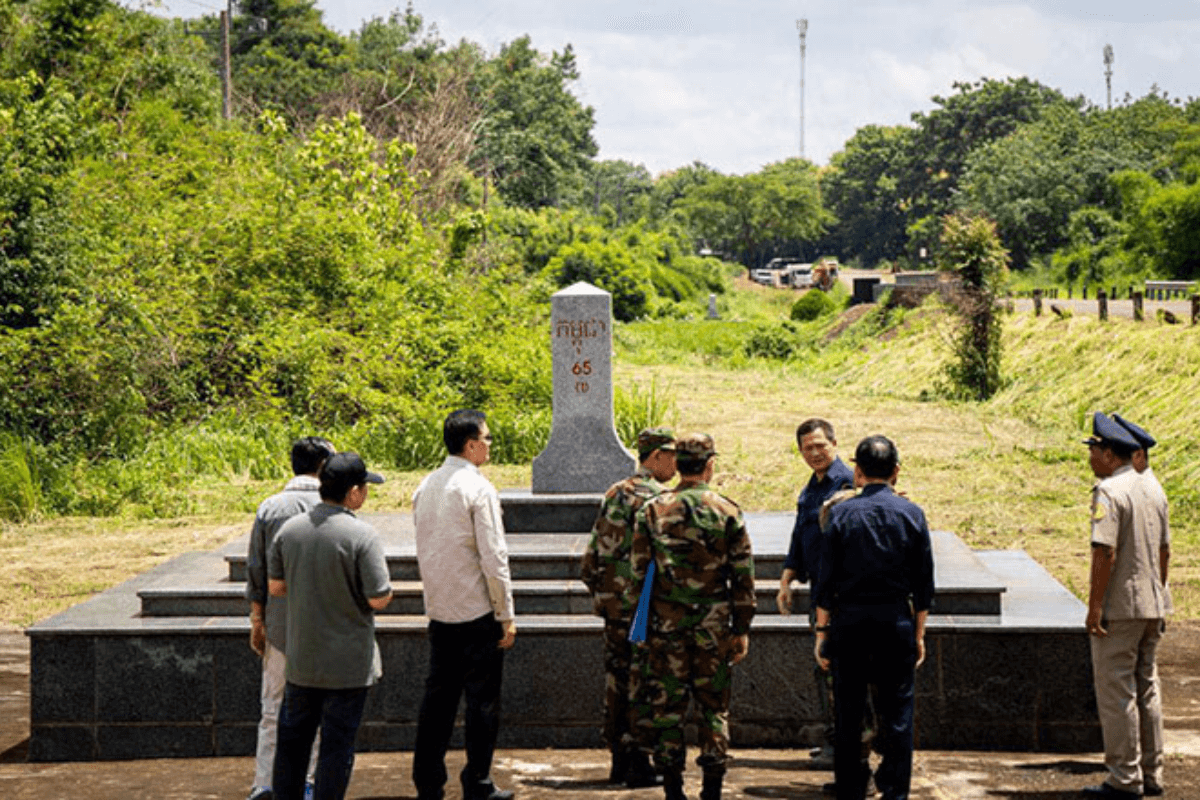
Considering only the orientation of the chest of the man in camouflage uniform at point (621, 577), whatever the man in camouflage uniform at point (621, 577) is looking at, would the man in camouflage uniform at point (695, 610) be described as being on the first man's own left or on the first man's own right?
on the first man's own right

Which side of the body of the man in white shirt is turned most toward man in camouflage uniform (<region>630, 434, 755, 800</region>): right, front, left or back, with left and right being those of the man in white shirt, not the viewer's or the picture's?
right

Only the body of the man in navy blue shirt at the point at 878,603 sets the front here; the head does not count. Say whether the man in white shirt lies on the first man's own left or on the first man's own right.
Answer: on the first man's own left

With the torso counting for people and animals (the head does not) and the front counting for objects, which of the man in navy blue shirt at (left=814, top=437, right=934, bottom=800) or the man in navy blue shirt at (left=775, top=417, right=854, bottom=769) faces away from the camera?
the man in navy blue shirt at (left=814, top=437, right=934, bottom=800)

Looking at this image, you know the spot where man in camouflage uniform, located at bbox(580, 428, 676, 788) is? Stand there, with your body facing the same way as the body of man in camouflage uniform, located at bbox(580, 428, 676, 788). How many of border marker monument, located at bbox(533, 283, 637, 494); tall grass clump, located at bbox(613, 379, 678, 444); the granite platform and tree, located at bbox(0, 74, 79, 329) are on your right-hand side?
0

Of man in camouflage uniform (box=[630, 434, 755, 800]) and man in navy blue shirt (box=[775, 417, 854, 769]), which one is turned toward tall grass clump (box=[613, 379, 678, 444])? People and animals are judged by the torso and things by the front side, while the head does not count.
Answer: the man in camouflage uniform

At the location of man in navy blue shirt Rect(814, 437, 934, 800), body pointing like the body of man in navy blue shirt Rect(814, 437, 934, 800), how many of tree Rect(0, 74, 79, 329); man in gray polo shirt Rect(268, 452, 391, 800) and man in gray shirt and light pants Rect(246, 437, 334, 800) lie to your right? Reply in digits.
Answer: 0

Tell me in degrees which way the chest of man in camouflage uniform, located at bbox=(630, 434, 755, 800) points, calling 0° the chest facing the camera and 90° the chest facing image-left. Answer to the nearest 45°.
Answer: approximately 180°

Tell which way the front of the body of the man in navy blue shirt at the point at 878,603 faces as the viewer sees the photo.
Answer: away from the camera

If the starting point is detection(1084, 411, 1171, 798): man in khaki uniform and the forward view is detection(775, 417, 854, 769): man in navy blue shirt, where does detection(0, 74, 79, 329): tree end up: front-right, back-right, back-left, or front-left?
front-right

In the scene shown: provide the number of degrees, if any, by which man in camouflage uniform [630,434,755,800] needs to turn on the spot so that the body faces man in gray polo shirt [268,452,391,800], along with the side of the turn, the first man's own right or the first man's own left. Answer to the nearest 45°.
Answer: approximately 90° to the first man's own left

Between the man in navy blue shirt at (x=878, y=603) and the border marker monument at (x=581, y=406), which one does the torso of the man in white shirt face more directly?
the border marker monument

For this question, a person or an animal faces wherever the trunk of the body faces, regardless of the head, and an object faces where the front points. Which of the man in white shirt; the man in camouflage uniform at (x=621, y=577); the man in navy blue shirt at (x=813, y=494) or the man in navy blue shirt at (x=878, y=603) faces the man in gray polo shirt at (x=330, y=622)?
the man in navy blue shirt at (x=813, y=494)

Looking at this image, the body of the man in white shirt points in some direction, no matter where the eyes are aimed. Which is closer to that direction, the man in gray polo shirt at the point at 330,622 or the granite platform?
the granite platform

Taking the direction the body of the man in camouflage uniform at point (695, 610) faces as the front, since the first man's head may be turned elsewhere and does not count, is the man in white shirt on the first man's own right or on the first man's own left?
on the first man's own left
